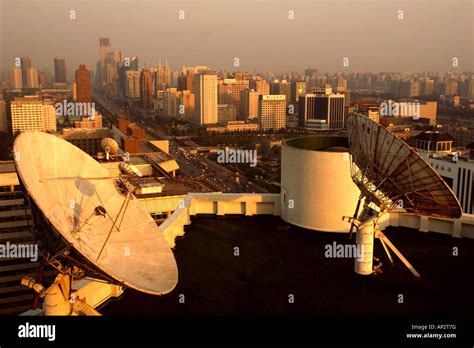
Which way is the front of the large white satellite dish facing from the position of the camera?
facing the viewer and to the right of the viewer

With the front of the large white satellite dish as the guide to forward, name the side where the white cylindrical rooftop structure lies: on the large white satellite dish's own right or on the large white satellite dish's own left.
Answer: on the large white satellite dish's own left

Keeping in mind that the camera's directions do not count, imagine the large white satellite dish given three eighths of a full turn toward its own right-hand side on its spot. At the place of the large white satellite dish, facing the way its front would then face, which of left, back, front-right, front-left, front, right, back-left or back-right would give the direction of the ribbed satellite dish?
back
